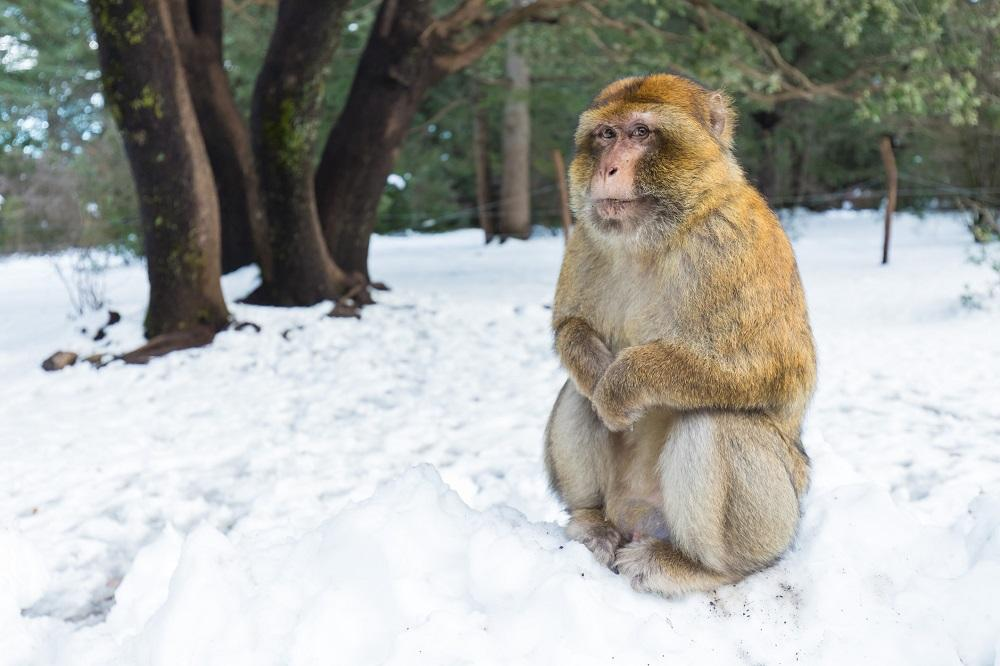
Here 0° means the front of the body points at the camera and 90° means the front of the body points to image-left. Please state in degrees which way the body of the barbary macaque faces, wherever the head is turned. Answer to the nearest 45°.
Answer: approximately 45°

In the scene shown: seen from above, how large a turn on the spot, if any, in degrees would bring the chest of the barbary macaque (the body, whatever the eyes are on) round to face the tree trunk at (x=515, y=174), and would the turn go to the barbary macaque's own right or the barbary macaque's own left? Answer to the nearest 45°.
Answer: approximately 135° to the barbary macaque's own right

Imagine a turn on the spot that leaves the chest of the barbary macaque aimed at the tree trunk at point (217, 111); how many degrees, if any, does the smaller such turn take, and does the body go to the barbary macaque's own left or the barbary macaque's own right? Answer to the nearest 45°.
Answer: approximately 90° to the barbary macaque's own right

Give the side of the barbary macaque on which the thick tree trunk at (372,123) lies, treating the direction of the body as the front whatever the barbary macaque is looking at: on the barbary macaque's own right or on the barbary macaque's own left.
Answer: on the barbary macaque's own right

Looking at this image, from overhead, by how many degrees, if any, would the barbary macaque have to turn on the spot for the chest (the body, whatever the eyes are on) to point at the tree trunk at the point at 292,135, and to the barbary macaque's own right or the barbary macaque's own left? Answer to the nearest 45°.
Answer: approximately 90° to the barbary macaque's own right
